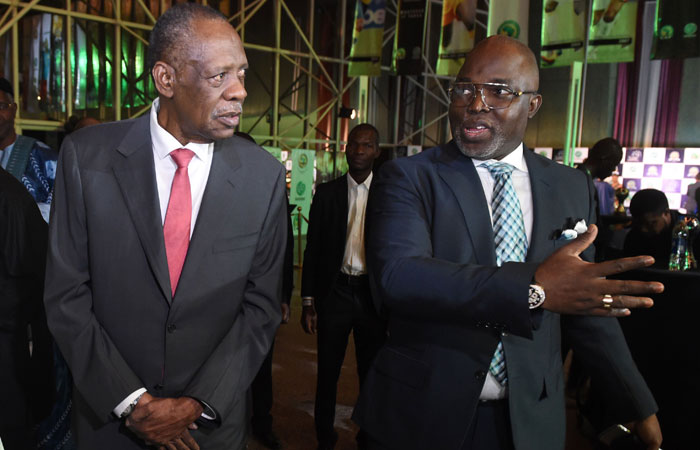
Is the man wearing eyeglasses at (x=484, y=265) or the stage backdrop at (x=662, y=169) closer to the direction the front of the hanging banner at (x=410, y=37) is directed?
the man wearing eyeglasses

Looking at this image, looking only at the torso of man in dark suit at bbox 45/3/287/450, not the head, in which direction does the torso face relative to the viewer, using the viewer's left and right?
facing the viewer

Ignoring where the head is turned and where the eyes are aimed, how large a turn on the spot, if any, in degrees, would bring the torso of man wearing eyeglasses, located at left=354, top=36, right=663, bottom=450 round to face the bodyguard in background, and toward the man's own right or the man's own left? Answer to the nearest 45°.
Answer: approximately 135° to the man's own right

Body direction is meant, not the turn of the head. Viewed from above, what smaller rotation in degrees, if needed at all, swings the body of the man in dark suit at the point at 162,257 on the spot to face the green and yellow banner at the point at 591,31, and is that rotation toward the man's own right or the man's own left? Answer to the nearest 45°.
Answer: approximately 135° to the man's own left

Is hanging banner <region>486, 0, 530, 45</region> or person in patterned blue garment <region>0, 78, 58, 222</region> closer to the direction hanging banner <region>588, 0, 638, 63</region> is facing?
the person in patterned blue garment

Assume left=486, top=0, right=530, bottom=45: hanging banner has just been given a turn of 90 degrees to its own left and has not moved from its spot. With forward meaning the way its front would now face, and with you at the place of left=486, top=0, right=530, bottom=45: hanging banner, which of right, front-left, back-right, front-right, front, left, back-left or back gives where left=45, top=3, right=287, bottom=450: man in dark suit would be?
right

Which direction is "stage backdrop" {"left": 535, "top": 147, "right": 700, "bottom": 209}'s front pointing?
toward the camera

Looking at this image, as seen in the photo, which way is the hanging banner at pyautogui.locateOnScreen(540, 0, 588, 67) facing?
toward the camera

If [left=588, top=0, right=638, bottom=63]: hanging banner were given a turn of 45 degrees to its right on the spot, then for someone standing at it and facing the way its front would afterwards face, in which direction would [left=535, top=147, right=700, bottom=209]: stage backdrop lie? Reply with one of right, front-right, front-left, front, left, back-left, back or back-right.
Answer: back-right

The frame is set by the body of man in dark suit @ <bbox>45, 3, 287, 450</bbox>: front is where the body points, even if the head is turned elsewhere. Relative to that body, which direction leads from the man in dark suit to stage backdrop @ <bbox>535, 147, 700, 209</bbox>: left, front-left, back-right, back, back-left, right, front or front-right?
back-left

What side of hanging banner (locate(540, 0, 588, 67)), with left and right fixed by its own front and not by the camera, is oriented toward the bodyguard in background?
front

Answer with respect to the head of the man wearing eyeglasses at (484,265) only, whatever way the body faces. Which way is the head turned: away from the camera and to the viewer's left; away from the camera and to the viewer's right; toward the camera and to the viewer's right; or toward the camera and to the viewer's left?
toward the camera and to the viewer's left
